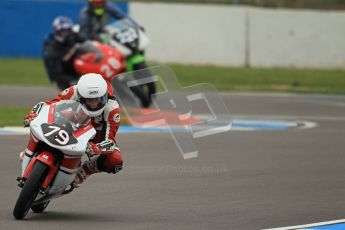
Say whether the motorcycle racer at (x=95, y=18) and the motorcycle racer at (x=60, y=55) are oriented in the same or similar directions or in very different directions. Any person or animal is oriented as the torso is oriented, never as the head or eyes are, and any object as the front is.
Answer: same or similar directions

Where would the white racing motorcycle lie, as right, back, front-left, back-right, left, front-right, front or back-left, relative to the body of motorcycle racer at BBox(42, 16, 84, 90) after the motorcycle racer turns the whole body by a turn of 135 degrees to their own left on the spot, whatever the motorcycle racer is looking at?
back

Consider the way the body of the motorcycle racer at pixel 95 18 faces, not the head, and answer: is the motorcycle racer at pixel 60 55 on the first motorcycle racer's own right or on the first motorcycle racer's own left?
on the first motorcycle racer's own right

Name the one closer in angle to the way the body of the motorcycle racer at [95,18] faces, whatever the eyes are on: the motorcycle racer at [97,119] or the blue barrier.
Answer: the motorcycle racer

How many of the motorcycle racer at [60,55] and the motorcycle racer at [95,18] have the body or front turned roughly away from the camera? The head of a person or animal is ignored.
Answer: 0
